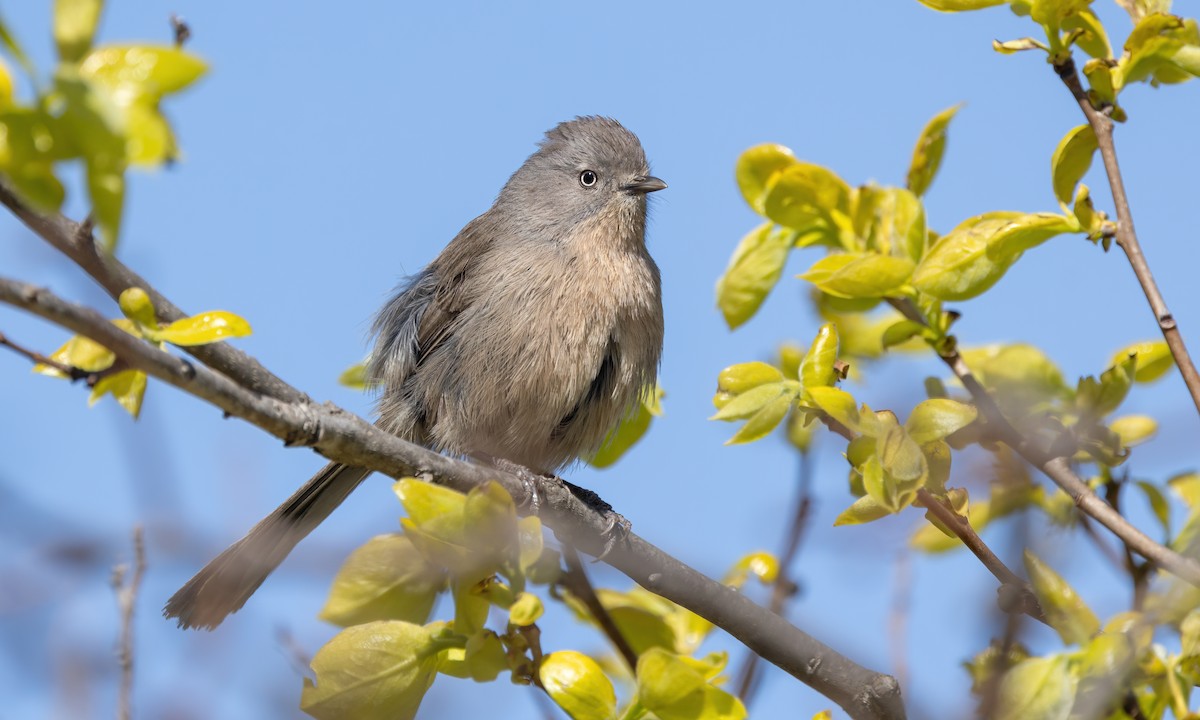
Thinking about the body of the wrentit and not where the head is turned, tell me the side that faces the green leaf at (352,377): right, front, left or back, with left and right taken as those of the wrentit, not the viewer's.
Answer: right

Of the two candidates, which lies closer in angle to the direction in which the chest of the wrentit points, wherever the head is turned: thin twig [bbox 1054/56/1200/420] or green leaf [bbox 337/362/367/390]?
the thin twig

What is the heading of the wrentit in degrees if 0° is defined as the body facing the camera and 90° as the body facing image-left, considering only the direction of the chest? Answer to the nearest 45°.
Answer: approximately 315°

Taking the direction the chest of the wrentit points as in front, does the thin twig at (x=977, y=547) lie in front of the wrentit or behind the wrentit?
in front

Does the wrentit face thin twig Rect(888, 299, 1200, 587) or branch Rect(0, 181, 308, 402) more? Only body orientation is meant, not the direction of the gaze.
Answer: the thin twig
